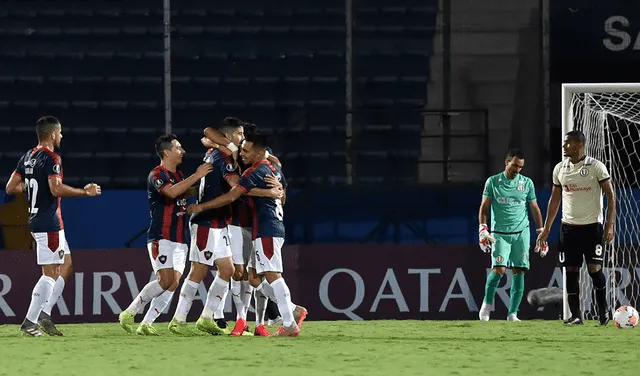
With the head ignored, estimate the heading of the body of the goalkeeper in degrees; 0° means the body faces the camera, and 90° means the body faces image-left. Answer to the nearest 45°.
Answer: approximately 0°

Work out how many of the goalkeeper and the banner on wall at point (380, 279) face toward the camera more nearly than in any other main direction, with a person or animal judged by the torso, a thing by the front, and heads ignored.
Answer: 2

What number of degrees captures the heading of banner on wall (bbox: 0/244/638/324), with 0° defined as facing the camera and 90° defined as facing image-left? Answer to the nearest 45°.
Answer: approximately 0°

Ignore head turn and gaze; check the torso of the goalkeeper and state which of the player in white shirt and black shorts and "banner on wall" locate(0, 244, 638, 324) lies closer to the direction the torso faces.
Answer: the player in white shirt and black shorts
